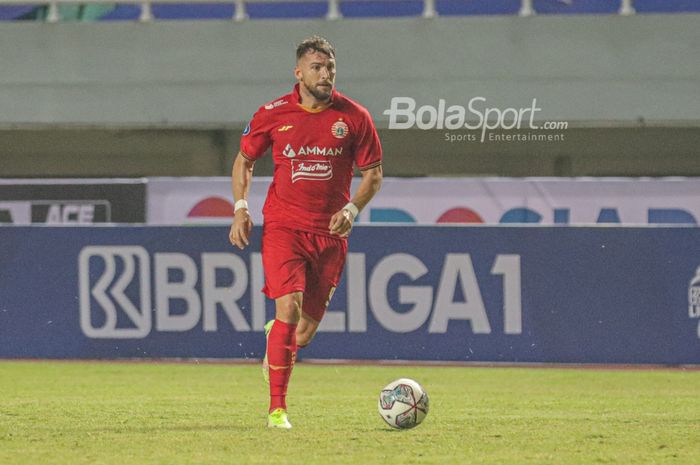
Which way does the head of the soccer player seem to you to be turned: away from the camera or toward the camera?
toward the camera

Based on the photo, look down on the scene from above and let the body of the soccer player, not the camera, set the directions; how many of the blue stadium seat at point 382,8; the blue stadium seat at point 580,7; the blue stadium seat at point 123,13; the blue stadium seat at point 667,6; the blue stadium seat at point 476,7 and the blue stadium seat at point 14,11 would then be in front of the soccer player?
0

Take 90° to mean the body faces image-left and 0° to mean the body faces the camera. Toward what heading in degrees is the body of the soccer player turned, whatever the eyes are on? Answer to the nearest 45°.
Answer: approximately 0°

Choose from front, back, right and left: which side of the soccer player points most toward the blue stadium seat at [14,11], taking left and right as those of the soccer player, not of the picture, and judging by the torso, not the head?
back

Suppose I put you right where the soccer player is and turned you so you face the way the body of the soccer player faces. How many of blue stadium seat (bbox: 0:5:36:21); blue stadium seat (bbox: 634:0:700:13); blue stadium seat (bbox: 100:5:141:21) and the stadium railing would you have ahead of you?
0

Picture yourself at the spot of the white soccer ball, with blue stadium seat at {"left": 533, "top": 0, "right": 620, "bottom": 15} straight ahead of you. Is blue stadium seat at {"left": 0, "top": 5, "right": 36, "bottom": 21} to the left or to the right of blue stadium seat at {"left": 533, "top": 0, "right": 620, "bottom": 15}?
left

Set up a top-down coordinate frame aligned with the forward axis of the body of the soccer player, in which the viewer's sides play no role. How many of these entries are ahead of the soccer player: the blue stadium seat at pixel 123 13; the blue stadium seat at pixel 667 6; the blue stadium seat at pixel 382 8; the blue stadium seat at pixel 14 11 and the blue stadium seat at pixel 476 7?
0

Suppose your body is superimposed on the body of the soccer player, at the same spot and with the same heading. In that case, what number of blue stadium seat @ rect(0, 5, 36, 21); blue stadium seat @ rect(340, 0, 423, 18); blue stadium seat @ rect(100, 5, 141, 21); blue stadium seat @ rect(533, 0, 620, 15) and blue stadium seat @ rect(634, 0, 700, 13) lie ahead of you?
0

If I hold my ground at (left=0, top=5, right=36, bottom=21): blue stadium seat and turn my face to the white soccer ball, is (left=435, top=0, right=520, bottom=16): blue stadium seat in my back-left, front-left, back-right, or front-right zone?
front-left

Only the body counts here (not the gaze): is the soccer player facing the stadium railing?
no

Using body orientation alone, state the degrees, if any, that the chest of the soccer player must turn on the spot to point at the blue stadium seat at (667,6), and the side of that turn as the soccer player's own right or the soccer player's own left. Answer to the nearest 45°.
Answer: approximately 135° to the soccer player's own left

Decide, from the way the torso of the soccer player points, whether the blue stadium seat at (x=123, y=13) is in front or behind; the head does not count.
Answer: behind

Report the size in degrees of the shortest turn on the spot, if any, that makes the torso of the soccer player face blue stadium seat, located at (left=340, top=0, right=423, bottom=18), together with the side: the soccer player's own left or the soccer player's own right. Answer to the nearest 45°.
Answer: approximately 180°

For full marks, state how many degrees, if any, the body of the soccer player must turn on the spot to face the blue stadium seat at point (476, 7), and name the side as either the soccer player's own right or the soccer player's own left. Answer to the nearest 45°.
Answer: approximately 180°

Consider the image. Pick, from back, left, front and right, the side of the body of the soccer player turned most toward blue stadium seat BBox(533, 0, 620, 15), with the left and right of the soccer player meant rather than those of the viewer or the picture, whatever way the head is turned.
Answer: back
